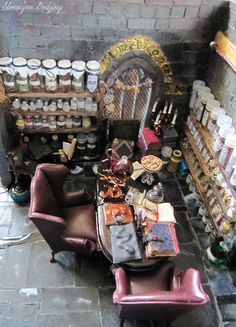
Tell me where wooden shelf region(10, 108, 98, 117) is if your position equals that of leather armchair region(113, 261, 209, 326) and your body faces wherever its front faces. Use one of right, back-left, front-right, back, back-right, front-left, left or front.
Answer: front-left

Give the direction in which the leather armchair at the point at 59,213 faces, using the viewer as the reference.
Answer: facing to the right of the viewer

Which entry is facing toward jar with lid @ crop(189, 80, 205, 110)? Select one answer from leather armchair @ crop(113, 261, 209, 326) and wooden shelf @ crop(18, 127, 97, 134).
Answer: the leather armchair

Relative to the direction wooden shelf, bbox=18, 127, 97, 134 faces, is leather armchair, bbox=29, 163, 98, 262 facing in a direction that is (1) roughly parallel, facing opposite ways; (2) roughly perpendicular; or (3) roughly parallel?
roughly perpendicular

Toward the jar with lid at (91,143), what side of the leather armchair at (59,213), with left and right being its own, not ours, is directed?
left

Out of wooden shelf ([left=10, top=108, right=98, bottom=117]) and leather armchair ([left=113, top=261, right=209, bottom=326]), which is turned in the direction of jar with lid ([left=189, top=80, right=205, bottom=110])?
the leather armchair

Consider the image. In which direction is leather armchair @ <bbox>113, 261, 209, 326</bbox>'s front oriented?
away from the camera

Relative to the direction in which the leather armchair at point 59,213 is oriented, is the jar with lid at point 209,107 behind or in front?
in front

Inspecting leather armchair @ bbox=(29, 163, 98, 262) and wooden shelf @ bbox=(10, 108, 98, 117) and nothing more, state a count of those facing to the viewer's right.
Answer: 1

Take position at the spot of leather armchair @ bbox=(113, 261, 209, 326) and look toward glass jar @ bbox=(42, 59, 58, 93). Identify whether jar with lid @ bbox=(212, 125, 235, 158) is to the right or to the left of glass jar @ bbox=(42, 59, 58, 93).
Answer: right

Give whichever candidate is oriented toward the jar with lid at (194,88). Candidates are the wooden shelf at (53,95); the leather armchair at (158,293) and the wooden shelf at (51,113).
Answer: the leather armchair

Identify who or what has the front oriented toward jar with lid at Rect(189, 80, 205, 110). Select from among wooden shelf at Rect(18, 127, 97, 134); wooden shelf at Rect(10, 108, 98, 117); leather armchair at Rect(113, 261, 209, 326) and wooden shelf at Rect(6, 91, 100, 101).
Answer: the leather armchair
